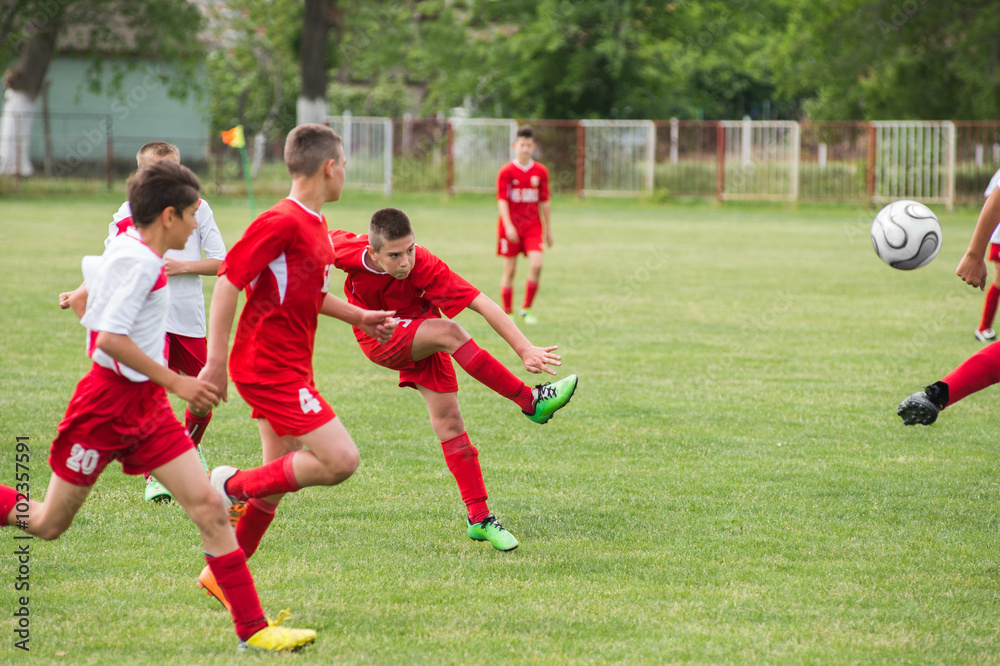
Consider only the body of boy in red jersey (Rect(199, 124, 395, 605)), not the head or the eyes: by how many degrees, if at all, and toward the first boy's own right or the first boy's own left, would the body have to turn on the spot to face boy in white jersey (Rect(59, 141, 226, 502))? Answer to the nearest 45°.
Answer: approximately 90° to the first boy's own left

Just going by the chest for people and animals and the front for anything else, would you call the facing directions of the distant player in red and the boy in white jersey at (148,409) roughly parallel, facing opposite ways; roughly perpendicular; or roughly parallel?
roughly perpendicular

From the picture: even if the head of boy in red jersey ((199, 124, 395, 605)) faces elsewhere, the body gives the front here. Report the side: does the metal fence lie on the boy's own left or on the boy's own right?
on the boy's own left

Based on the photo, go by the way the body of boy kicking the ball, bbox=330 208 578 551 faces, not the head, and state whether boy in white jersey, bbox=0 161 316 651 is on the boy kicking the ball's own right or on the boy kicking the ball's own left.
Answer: on the boy kicking the ball's own right

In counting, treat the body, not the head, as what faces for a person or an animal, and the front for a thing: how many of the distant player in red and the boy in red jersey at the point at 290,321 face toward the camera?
1

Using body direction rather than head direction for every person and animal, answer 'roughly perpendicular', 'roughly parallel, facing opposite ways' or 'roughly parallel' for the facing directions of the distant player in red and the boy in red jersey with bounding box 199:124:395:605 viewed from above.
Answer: roughly perpendicular

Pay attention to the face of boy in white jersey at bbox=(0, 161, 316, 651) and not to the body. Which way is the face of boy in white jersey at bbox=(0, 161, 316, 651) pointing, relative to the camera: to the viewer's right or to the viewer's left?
to the viewer's right

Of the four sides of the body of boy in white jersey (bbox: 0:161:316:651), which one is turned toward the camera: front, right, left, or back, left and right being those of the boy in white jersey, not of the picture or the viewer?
right

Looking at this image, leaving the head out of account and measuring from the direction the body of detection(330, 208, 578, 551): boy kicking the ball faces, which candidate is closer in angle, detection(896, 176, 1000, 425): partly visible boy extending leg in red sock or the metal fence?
the partly visible boy extending leg in red sock
